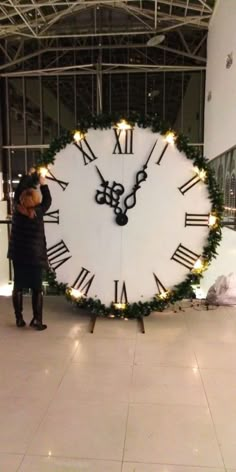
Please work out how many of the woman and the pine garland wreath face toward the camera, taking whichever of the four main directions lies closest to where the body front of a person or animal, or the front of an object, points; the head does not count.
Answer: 1

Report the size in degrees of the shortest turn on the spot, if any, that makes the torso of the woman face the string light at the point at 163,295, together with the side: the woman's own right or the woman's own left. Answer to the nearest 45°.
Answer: approximately 45° to the woman's own right

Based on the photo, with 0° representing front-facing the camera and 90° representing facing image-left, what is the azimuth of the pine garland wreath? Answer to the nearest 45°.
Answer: approximately 0°

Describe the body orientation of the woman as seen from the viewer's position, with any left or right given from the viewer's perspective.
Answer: facing away from the viewer and to the right of the viewer

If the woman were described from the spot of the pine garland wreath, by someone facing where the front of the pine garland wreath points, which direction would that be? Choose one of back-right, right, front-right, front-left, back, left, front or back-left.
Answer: right

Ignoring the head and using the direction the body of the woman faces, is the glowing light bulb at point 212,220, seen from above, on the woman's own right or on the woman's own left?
on the woman's own right

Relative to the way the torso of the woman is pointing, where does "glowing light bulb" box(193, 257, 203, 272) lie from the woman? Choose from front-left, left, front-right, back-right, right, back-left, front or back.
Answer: front-right
